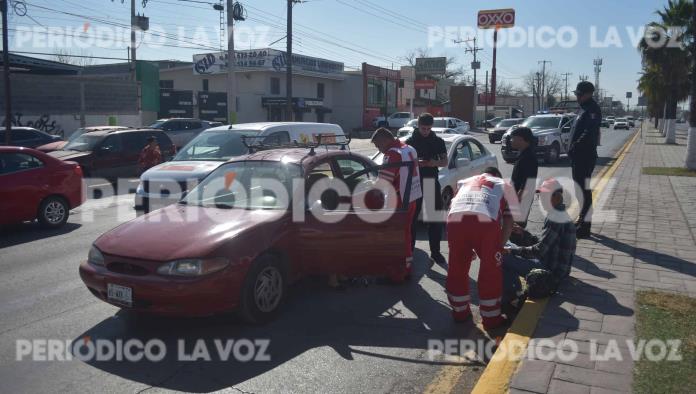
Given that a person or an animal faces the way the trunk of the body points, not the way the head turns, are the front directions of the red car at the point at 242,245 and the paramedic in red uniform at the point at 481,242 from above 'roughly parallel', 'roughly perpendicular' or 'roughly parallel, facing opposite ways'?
roughly parallel, facing opposite ways

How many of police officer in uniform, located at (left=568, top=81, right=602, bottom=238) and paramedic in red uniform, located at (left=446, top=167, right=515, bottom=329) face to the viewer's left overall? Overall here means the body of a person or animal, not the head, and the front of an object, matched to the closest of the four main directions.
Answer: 1

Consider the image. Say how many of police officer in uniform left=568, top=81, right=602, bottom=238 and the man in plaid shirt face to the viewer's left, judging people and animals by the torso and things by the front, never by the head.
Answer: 2

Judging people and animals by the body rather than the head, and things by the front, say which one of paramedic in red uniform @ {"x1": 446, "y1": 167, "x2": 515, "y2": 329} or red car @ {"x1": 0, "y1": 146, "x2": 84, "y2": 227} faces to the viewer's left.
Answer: the red car

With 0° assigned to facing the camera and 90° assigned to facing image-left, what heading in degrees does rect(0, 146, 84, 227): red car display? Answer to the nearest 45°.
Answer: approximately 90°

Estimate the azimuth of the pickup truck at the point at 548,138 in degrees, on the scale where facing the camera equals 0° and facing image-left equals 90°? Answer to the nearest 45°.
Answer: approximately 45°

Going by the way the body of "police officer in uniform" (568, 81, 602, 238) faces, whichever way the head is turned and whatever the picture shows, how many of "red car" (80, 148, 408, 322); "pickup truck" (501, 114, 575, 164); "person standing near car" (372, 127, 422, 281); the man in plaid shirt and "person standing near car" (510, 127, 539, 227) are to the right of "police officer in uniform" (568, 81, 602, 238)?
1

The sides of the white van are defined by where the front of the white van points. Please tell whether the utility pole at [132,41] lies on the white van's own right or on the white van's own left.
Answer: on the white van's own right

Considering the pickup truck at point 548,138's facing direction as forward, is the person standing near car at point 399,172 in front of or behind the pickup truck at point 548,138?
in front
